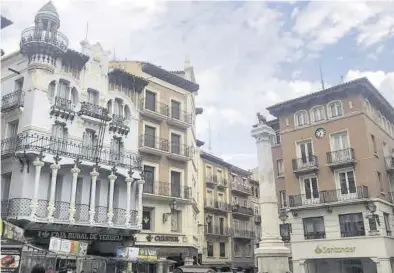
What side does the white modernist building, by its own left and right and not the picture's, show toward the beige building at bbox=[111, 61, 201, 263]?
left

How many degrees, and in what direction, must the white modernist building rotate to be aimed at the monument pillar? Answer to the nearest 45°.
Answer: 0° — it already faces it

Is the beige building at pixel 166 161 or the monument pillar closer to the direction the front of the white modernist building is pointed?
the monument pillar

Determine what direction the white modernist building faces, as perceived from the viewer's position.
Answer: facing the viewer and to the right of the viewer
